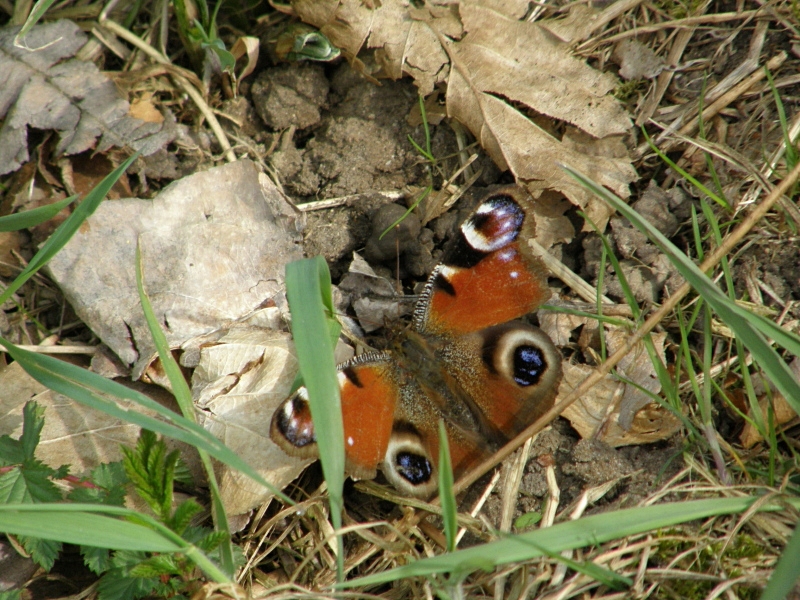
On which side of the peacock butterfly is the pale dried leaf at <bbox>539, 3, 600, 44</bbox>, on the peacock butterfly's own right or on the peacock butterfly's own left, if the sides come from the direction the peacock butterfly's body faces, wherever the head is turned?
on the peacock butterfly's own right

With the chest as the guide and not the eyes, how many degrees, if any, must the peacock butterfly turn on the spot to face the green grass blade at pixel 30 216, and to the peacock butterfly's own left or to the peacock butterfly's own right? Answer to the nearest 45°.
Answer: approximately 45° to the peacock butterfly's own left

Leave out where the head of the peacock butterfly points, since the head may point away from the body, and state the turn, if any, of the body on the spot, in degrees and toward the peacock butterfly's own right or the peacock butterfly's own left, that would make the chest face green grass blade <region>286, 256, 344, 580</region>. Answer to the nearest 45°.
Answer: approximately 90° to the peacock butterfly's own left

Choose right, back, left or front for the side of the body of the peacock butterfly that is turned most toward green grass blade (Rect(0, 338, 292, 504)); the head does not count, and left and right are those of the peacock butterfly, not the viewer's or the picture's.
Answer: left

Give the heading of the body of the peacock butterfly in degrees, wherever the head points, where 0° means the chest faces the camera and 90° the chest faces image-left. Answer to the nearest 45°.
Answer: approximately 135°

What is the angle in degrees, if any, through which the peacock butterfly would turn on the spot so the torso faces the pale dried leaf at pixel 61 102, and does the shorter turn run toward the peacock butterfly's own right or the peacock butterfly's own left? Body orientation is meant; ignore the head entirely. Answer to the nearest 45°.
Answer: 0° — it already faces it

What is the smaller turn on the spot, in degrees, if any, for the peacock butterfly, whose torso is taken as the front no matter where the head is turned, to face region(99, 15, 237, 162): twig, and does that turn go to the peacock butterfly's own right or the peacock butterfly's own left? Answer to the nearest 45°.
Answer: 0° — it already faces it

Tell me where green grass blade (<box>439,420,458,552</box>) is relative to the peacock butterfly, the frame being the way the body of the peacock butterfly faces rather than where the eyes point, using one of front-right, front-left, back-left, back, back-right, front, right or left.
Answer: back-left

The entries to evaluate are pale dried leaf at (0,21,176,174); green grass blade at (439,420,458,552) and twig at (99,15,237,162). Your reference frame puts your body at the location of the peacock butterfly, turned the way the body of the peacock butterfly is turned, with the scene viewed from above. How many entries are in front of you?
2

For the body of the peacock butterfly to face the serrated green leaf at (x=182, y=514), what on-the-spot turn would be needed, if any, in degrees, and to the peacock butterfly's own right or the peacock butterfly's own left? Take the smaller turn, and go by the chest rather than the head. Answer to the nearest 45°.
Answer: approximately 90° to the peacock butterfly's own left

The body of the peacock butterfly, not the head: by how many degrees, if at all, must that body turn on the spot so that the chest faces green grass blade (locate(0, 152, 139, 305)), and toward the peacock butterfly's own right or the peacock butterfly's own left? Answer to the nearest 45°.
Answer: approximately 45° to the peacock butterfly's own left
